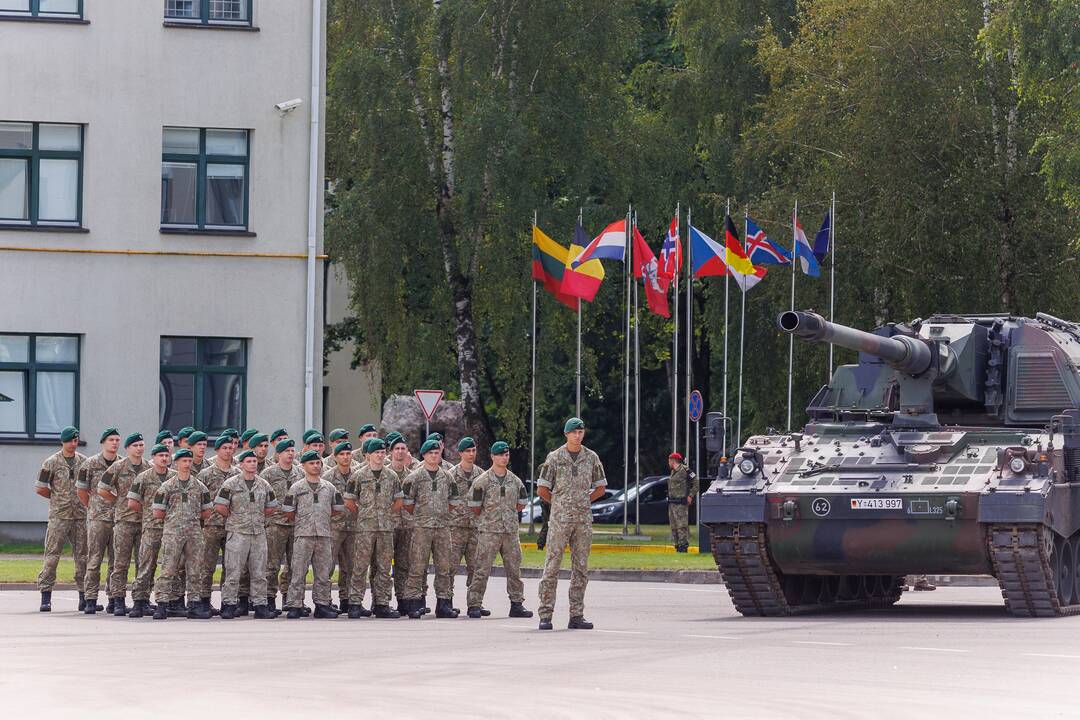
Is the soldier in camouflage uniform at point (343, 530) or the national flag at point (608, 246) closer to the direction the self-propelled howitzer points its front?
the soldier in camouflage uniform

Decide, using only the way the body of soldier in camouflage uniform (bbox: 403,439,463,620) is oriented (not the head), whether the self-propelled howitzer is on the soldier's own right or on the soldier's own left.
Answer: on the soldier's own left

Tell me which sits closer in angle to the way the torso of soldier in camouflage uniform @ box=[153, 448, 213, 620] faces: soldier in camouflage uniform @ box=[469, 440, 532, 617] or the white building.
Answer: the soldier in camouflage uniform

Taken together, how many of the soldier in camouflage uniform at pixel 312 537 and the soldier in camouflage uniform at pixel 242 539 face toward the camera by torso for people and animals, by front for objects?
2

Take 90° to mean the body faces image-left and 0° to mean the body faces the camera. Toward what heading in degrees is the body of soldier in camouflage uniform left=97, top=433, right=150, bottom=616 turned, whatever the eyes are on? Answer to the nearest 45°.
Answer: approximately 315°
